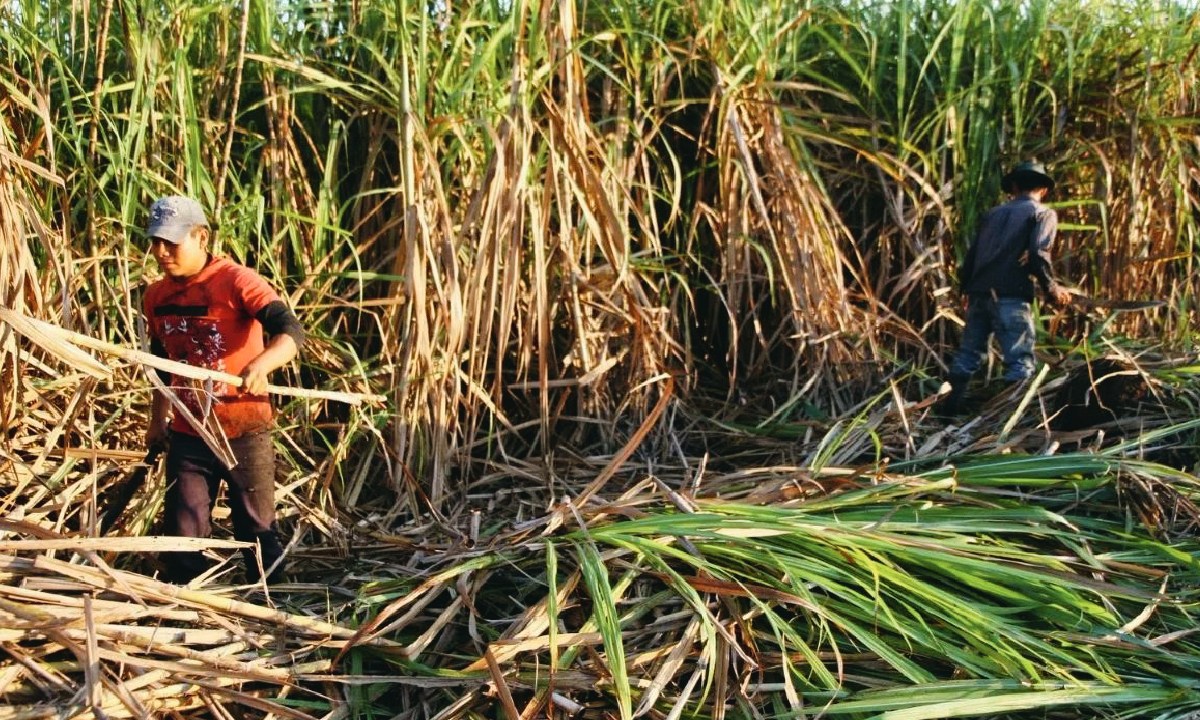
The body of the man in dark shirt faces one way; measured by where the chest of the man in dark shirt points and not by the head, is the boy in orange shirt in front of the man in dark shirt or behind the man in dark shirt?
behind

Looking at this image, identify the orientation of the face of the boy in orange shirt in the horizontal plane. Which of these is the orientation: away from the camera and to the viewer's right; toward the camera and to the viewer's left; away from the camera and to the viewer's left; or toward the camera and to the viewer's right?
toward the camera and to the viewer's left

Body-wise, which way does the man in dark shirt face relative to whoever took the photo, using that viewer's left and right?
facing away from the viewer and to the right of the viewer

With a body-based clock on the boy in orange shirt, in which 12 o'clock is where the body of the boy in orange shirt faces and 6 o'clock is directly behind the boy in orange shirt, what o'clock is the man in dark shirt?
The man in dark shirt is roughly at 7 o'clock from the boy in orange shirt.

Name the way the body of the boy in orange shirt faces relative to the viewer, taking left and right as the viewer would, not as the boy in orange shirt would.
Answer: facing the viewer and to the left of the viewer
